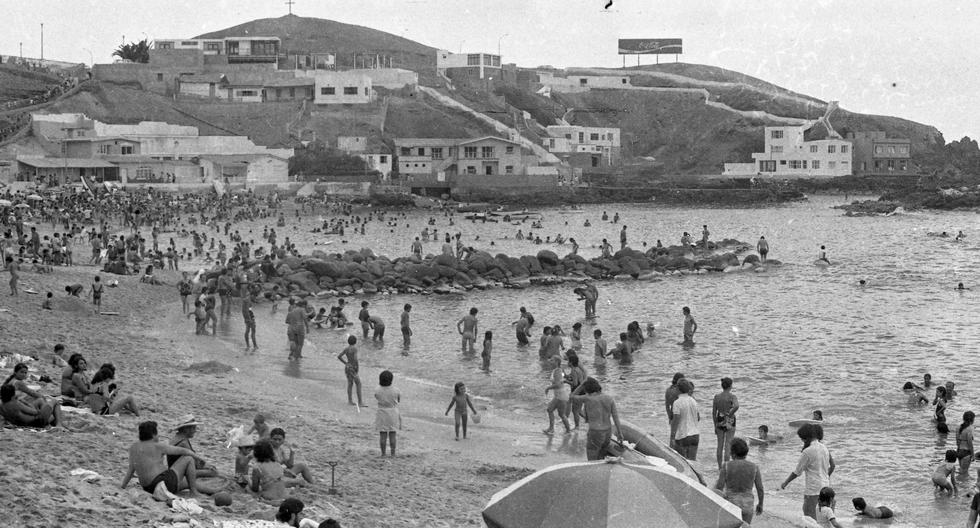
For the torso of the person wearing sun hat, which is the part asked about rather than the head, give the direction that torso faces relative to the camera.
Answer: to the viewer's right

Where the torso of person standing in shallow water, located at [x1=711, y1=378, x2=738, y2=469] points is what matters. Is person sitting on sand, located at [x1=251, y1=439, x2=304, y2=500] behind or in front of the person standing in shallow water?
behind

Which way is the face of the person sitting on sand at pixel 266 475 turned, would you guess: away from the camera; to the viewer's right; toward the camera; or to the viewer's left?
away from the camera

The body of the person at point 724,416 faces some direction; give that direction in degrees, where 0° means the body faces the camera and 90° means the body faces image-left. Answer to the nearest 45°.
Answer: approximately 180°

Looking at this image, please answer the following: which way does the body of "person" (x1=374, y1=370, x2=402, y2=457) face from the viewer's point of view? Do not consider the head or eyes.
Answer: away from the camera

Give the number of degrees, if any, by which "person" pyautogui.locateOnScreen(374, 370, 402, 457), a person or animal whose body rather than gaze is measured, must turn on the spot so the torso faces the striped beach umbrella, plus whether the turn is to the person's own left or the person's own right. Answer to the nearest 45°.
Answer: approximately 180°
